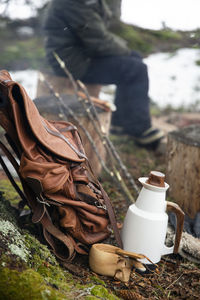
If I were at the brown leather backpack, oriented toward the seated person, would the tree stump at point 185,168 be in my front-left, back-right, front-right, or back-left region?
front-right

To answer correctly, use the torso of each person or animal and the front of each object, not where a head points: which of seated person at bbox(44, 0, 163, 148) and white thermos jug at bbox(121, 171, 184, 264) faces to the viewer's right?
the seated person

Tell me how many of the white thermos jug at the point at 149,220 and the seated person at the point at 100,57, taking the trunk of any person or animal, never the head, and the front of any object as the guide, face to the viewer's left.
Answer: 1

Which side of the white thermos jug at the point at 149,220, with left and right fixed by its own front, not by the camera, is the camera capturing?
left

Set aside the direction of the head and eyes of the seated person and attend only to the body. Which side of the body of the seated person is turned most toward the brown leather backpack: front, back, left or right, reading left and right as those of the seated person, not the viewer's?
right

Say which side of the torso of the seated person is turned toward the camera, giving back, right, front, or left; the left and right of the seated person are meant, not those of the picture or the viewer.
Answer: right

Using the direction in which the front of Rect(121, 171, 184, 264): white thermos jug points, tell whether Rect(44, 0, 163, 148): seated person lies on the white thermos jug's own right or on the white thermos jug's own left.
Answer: on the white thermos jug's own right

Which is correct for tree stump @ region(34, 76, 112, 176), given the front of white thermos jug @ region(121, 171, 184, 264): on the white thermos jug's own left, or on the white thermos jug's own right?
on the white thermos jug's own right

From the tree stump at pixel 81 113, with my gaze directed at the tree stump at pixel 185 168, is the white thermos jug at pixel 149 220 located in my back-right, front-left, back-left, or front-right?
front-right

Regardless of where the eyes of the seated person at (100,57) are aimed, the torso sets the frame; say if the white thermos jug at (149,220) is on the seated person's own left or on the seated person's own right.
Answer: on the seated person's own right

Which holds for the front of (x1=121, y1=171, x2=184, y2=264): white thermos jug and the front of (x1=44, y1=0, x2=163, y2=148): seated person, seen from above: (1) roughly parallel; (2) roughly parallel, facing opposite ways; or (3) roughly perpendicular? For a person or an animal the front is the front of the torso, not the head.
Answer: roughly parallel, facing opposite ways

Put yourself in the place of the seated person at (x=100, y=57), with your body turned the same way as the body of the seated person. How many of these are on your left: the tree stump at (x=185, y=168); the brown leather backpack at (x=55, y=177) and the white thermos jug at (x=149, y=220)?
0
